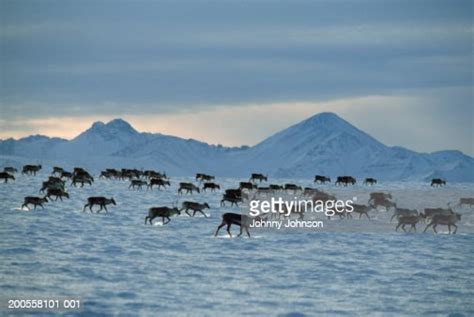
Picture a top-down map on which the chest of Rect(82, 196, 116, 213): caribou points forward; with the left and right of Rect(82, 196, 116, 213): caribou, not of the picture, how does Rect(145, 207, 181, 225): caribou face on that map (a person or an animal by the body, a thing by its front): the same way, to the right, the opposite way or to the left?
the same way

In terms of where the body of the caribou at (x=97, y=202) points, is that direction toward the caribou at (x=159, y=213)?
no

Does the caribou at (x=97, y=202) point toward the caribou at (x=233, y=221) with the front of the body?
no
